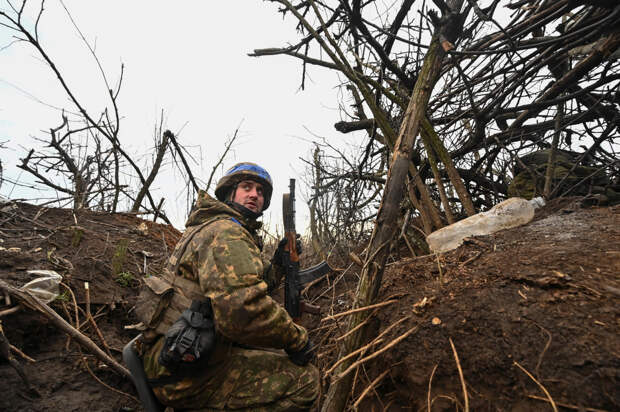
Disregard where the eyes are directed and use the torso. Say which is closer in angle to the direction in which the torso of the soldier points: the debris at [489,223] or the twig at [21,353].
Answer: the debris

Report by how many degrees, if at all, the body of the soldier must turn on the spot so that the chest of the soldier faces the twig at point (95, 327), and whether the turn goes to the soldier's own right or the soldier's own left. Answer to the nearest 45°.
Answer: approximately 135° to the soldier's own left

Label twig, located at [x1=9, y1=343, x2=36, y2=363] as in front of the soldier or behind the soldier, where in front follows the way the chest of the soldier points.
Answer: behind

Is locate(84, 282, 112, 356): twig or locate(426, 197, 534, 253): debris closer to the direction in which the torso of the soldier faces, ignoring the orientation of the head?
the debris

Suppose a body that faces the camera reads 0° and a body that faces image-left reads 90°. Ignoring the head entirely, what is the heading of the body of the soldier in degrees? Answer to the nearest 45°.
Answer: approximately 270°

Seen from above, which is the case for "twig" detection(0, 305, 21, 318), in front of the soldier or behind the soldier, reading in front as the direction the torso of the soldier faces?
behind

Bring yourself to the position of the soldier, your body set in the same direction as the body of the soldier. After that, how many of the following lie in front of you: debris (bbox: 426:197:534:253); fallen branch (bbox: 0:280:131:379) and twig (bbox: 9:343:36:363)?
1

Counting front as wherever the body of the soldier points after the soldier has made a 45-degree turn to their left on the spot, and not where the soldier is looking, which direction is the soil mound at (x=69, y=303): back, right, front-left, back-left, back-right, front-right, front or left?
left
